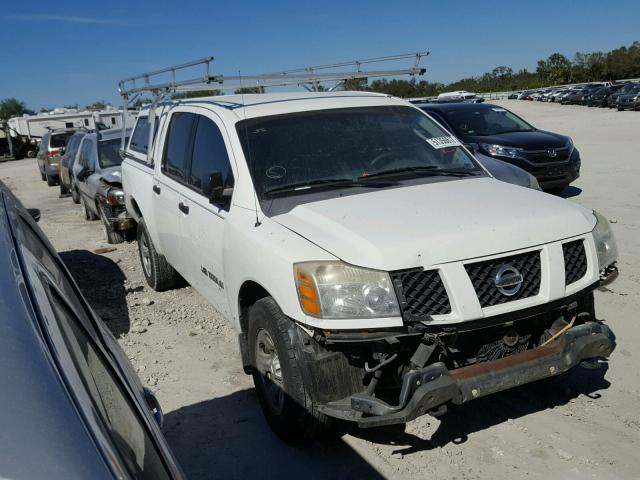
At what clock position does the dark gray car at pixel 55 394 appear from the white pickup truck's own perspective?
The dark gray car is roughly at 2 o'clock from the white pickup truck.

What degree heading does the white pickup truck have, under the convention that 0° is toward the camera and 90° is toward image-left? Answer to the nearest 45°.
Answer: approximately 315°
